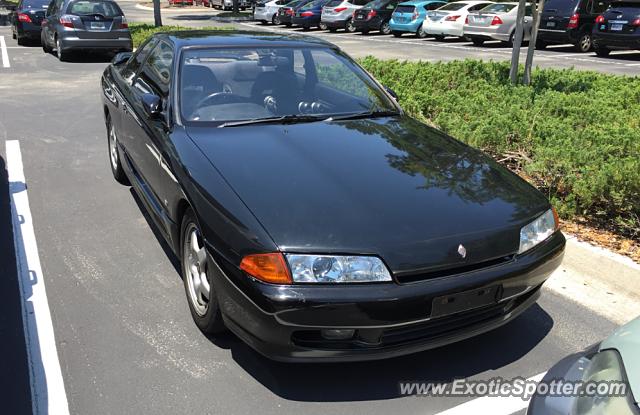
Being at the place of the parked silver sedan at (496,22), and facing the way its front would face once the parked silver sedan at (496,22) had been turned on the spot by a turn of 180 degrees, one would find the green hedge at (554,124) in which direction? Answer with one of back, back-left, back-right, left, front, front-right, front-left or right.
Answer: front-left

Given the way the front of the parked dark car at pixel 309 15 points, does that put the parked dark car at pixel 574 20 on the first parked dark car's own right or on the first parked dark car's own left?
on the first parked dark car's own right

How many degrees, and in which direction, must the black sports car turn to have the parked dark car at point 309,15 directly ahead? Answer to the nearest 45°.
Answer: approximately 135° to its left

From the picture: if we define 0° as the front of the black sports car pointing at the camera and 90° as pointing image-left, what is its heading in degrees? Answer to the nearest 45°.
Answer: approximately 315°

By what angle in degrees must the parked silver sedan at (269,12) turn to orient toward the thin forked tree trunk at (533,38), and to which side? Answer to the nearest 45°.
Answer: approximately 135° to its right

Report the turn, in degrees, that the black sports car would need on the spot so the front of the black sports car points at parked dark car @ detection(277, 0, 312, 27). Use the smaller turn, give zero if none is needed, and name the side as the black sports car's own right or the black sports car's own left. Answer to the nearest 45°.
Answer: approximately 135° to the black sports car's own left

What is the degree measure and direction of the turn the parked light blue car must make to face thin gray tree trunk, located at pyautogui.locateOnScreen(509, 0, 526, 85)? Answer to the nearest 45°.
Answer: approximately 135° to its right

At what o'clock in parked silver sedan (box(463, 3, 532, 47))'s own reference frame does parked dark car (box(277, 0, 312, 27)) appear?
The parked dark car is roughly at 9 o'clock from the parked silver sedan.

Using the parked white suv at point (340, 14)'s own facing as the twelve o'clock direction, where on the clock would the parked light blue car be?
The parked light blue car is roughly at 3 o'clock from the parked white suv.

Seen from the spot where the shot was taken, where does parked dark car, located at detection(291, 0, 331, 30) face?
facing away from the viewer and to the right of the viewer

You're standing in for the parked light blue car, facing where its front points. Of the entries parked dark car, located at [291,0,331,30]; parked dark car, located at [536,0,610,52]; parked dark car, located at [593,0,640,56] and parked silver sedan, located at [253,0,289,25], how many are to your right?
2

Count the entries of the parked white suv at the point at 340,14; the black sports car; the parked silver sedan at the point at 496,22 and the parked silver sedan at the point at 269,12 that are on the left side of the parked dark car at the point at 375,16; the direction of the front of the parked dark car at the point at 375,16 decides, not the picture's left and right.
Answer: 2
